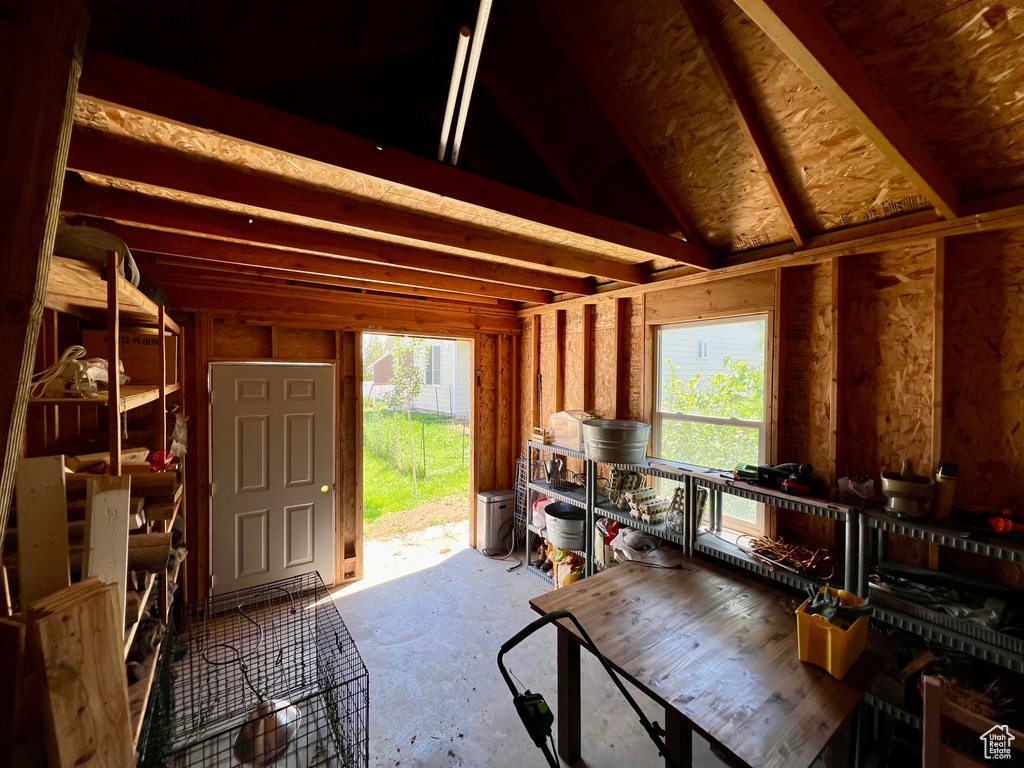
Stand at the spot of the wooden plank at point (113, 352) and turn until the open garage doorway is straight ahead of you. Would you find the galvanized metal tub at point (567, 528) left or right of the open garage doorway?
right

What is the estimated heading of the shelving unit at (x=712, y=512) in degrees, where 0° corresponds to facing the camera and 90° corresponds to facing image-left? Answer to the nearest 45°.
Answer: approximately 45°

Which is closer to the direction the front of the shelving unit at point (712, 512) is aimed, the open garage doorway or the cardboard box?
the cardboard box

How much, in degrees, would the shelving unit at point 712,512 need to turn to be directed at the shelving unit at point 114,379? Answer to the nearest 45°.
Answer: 0° — it already faces it

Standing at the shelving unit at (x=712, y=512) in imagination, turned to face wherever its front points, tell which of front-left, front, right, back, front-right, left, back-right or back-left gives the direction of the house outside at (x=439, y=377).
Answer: right

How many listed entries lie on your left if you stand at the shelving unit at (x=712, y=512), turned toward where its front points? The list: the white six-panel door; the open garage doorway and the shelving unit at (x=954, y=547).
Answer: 1

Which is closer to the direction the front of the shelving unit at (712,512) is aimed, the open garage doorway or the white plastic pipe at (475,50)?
the white plastic pipe

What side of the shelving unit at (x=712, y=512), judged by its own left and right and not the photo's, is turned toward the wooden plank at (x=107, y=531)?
front

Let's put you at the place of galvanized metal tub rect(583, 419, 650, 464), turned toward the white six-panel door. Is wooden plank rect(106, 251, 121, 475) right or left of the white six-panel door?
left

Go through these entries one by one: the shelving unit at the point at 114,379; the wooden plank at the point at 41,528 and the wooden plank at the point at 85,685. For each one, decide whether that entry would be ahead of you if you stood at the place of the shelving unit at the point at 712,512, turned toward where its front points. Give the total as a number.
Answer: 3

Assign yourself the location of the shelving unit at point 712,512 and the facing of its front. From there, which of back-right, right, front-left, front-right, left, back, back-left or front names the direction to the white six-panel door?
front-right
